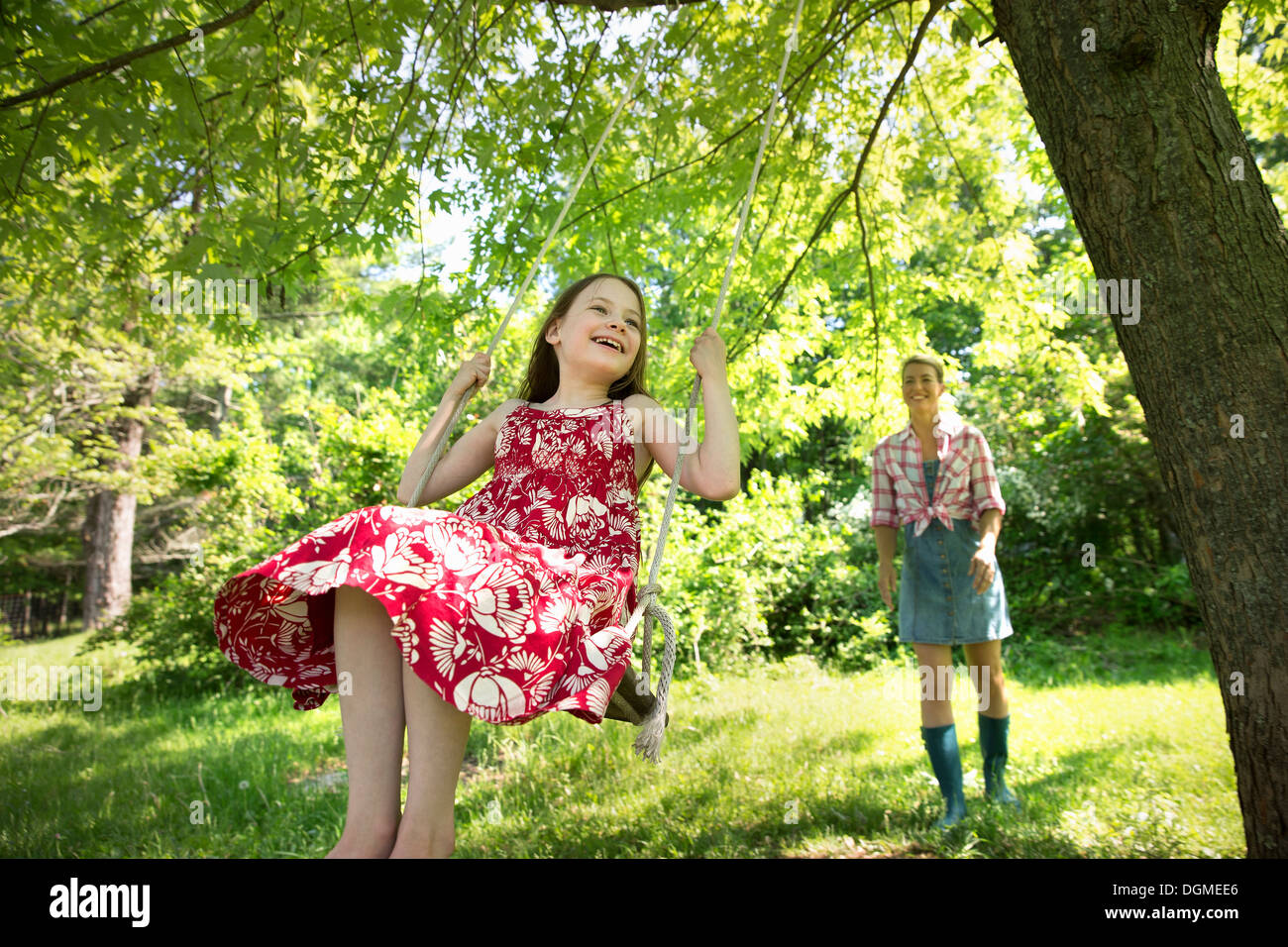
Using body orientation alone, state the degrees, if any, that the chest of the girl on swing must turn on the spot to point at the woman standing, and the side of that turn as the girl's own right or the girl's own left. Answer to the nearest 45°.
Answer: approximately 180°

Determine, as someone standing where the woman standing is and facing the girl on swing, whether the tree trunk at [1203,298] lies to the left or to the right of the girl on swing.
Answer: left

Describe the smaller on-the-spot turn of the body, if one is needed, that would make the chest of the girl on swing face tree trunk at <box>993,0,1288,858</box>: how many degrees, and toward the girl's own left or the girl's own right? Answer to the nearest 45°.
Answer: approximately 135° to the girl's own left

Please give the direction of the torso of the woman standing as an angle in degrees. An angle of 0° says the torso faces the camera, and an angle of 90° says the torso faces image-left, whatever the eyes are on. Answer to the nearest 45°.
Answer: approximately 0°

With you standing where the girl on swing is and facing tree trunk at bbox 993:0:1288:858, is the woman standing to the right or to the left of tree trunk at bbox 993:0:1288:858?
left

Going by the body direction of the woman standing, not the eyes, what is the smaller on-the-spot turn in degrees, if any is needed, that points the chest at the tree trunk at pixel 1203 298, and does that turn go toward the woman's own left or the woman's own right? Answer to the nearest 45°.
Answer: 0° — they already face it
